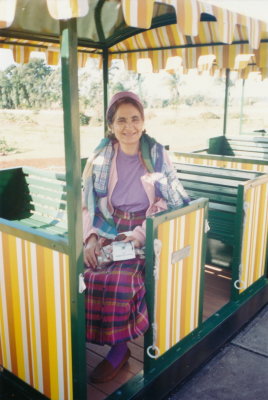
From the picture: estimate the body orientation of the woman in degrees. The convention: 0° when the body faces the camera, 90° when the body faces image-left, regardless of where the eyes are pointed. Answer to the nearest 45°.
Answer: approximately 0°

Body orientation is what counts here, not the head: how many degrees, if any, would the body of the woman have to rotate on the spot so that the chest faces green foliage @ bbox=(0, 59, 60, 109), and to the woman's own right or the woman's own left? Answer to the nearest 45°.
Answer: approximately 180°

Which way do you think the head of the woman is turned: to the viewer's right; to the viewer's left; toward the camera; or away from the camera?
toward the camera
